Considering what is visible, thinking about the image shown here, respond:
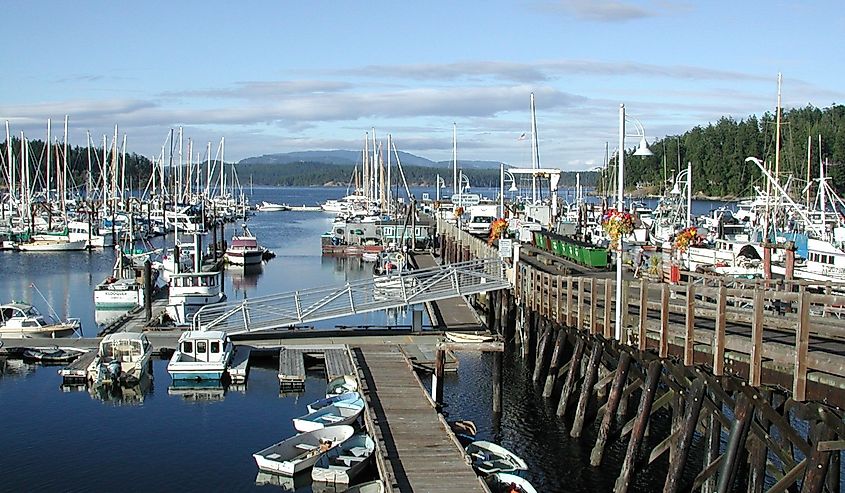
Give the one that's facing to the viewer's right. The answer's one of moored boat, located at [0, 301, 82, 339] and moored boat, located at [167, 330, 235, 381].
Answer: moored boat, located at [0, 301, 82, 339]

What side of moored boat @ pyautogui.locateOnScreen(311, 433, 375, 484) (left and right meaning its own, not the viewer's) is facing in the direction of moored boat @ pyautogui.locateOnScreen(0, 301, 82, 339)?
left

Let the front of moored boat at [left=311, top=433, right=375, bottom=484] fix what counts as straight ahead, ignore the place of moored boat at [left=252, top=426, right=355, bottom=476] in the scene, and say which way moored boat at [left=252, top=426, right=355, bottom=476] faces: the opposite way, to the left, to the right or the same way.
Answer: the same way

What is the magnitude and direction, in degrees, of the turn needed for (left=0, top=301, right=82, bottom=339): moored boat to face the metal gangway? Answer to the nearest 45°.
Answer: approximately 45° to its right

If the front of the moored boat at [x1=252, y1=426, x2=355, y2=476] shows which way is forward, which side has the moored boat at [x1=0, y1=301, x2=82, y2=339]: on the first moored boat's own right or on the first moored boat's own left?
on the first moored boat's own left

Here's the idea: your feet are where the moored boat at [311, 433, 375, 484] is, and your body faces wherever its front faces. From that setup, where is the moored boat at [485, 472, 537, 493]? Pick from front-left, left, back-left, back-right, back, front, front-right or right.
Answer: right

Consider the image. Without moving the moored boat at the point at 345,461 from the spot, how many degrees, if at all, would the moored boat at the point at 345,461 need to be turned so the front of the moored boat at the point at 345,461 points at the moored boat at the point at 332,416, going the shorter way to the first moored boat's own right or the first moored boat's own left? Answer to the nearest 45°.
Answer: approximately 45° to the first moored boat's own left
